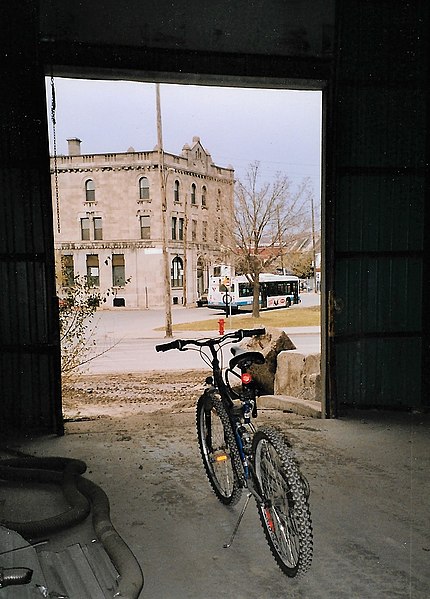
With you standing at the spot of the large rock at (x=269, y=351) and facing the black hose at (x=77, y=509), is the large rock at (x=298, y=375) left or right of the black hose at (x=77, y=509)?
left

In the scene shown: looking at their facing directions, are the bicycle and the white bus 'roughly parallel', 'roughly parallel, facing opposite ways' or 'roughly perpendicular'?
roughly perpendicular

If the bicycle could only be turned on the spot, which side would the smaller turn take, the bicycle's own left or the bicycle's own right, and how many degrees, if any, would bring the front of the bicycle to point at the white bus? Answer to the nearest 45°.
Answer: approximately 45° to the bicycle's own right
